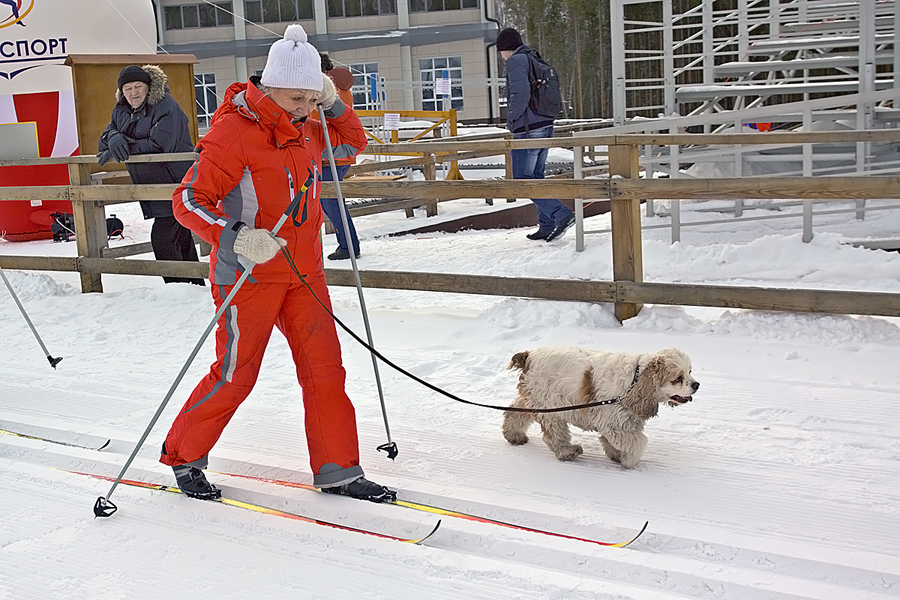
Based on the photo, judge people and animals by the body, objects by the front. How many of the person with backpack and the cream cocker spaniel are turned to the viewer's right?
1

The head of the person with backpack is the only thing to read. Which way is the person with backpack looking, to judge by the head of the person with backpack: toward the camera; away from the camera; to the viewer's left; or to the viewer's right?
to the viewer's left

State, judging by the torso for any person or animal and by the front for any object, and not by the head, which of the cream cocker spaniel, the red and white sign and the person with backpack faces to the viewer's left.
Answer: the person with backpack

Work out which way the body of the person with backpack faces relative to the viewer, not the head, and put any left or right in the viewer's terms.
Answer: facing to the left of the viewer

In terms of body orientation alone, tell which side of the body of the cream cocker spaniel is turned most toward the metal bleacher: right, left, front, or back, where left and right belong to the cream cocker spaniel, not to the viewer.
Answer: left

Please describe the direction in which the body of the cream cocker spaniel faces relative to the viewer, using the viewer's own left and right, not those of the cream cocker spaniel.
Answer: facing to the right of the viewer

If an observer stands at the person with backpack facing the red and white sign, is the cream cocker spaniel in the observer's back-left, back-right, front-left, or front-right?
back-left

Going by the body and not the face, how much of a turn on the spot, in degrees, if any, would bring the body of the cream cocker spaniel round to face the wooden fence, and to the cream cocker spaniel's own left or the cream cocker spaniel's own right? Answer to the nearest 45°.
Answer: approximately 90° to the cream cocker spaniel's own left
